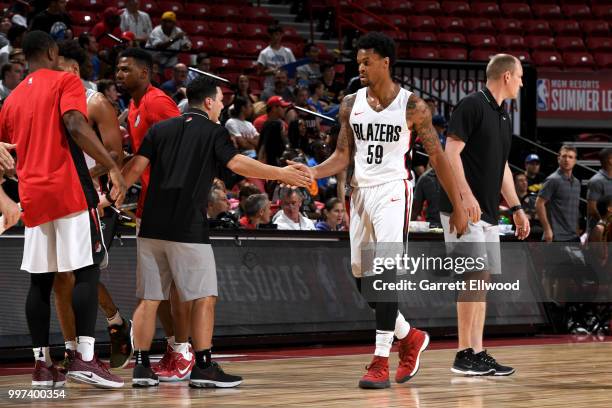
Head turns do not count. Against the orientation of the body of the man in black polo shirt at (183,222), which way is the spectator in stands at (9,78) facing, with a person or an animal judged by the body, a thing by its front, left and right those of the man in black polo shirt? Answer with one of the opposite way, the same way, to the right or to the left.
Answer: to the right

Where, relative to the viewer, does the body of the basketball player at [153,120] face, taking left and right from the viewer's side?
facing the viewer and to the left of the viewer

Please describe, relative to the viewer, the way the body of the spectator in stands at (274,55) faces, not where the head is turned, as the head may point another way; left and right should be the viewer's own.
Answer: facing the viewer

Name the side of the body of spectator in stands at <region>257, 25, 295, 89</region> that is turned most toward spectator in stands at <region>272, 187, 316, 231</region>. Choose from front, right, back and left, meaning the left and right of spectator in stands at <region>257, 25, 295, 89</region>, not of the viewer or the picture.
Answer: front

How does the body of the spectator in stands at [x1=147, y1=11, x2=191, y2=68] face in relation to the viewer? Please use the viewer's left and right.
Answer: facing the viewer

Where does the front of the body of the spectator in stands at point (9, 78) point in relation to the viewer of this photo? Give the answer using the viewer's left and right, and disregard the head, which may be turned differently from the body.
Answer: facing the viewer and to the right of the viewer

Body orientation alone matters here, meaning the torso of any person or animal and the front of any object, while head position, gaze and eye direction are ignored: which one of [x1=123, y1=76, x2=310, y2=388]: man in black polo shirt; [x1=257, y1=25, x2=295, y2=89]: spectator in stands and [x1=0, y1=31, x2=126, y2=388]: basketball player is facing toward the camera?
the spectator in stands

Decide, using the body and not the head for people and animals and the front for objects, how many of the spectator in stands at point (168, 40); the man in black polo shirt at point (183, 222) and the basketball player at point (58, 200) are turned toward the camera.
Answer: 1

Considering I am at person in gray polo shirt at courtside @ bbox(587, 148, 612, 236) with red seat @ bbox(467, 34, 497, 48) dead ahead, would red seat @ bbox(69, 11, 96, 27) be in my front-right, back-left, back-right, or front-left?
front-left

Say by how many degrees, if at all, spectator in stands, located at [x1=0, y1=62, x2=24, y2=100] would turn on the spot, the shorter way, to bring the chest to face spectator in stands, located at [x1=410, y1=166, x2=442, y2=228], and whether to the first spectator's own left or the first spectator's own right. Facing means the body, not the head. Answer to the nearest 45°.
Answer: approximately 45° to the first spectator's own left

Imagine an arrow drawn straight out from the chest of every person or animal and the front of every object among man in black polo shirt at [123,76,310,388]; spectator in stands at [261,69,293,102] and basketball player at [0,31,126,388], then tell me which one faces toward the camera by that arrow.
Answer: the spectator in stands

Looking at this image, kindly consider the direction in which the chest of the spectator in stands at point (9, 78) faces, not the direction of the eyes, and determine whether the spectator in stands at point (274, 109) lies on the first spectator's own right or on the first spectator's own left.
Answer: on the first spectator's own left

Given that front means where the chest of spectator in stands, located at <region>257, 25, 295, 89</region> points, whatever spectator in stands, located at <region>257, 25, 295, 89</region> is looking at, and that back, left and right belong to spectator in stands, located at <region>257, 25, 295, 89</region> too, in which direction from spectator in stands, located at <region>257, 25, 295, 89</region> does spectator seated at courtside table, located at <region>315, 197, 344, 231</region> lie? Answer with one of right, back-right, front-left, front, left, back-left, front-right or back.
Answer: front

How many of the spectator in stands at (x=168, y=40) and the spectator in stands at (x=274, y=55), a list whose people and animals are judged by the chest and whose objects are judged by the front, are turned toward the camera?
2

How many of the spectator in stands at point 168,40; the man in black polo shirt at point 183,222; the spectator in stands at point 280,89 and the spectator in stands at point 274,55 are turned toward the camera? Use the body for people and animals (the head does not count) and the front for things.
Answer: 3

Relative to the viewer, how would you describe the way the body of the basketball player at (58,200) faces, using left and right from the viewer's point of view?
facing away from the viewer and to the right of the viewer

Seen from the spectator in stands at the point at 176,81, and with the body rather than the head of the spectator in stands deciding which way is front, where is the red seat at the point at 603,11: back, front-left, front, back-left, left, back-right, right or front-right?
left

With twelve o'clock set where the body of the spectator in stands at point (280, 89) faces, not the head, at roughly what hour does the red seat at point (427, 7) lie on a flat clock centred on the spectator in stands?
The red seat is roughly at 7 o'clock from the spectator in stands.

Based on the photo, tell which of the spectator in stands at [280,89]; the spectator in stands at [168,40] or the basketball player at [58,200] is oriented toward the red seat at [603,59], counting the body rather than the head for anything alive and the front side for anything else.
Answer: the basketball player
